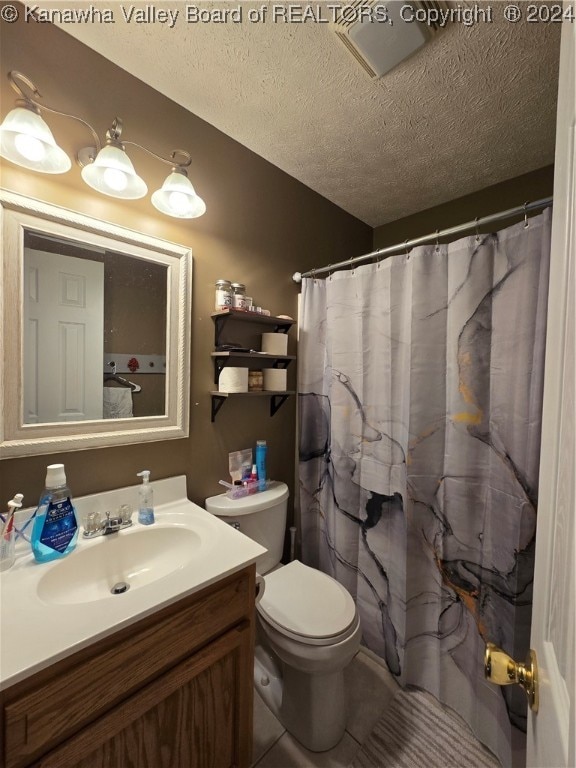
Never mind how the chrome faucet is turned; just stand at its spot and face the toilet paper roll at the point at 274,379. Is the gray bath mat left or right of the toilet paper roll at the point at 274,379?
right

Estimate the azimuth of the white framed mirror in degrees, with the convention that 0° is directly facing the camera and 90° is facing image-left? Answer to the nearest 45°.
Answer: approximately 315°

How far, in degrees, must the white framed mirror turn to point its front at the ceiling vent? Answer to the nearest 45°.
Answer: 0° — it already faces it
